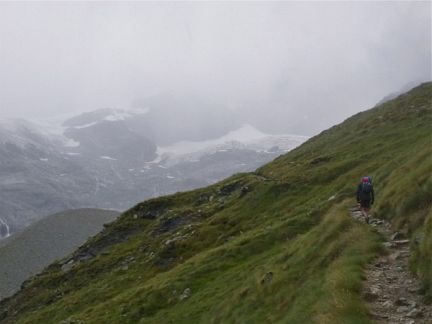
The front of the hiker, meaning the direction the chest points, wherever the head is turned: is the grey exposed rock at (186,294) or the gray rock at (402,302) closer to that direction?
the grey exposed rock

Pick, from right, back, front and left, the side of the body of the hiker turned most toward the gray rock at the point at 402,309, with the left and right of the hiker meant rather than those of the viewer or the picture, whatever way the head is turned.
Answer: back

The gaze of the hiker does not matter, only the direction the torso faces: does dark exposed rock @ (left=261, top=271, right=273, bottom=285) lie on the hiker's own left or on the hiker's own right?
on the hiker's own left

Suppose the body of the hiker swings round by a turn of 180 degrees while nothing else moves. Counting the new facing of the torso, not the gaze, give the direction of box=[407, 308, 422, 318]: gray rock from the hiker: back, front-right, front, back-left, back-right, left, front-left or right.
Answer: front

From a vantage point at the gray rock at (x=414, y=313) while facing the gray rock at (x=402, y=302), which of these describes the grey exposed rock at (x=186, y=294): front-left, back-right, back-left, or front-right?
front-left

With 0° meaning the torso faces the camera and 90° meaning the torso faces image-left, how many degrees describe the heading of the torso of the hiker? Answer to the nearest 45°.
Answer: approximately 180°

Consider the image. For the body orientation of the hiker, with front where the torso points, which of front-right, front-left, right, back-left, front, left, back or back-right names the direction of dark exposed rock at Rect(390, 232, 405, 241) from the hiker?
back

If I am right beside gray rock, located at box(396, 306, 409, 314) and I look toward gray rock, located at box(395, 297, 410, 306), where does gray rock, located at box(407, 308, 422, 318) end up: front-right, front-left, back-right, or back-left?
back-right

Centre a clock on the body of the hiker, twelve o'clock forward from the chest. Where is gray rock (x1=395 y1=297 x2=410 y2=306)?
The gray rock is roughly at 6 o'clock from the hiker.
